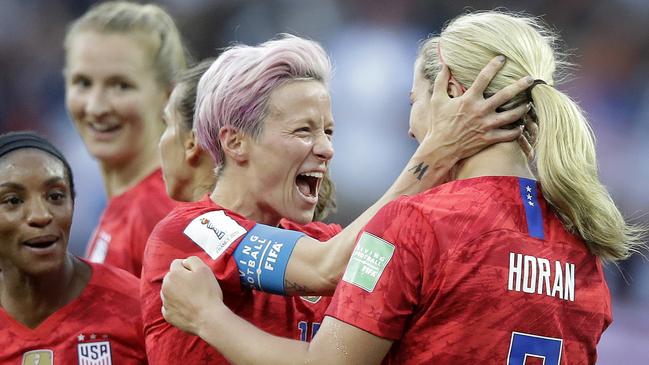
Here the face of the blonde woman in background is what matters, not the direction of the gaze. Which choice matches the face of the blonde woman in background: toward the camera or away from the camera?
toward the camera

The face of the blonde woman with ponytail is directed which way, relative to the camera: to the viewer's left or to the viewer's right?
to the viewer's left

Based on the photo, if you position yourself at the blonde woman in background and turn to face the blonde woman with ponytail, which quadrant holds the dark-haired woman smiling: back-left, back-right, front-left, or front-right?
front-right

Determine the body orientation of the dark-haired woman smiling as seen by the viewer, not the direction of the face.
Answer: toward the camera

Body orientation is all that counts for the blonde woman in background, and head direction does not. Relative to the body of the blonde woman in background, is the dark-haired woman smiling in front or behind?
in front

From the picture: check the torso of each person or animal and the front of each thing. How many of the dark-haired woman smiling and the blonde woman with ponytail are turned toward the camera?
1

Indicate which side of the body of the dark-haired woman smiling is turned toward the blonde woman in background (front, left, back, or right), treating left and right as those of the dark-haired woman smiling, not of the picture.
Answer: back

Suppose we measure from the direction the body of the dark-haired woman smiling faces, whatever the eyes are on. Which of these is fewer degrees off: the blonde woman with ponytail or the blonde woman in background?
the blonde woman with ponytail

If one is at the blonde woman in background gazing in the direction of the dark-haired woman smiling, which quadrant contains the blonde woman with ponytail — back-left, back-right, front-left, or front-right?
front-left

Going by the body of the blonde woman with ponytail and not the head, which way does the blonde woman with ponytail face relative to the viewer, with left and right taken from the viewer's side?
facing away from the viewer and to the left of the viewer

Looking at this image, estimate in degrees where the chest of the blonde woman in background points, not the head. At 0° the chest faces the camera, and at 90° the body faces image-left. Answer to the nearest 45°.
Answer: approximately 45°

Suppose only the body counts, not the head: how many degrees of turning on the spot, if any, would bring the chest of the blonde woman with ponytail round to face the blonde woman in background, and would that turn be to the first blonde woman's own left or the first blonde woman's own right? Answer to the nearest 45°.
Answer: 0° — they already face them
